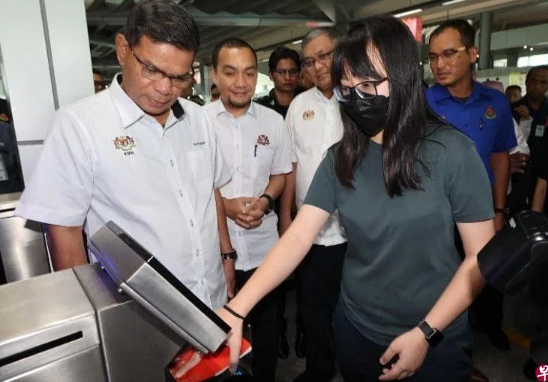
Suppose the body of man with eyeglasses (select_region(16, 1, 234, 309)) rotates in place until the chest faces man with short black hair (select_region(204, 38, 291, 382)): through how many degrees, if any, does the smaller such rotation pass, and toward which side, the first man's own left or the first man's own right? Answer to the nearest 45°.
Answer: approximately 90° to the first man's own left

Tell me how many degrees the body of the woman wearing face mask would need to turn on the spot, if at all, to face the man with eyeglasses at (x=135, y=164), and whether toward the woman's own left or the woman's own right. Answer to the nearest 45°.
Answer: approximately 45° to the woman's own right

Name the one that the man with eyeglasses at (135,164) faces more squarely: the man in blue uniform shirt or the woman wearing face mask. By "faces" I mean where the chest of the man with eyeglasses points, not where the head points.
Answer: the woman wearing face mask

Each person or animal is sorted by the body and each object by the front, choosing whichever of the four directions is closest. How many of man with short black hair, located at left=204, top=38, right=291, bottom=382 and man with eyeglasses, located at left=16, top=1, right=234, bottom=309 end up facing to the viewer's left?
0

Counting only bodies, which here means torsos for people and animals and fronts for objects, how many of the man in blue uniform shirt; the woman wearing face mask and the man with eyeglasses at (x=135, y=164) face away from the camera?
0

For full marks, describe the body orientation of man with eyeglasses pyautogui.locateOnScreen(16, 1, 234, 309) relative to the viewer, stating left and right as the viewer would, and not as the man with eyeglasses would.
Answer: facing the viewer and to the right of the viewer

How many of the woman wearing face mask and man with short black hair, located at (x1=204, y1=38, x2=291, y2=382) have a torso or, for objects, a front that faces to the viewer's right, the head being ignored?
0

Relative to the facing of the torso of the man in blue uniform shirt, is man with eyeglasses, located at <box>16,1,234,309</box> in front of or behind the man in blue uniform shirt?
in front

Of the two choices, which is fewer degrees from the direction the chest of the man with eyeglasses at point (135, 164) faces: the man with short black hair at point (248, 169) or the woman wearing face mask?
the woman wearing face mask

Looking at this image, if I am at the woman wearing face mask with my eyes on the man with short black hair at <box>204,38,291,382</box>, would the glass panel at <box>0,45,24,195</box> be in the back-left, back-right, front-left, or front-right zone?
front-left

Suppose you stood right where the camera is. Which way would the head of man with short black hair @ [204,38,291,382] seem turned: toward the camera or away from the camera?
toward the camera

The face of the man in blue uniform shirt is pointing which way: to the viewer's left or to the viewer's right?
to the viewer's left

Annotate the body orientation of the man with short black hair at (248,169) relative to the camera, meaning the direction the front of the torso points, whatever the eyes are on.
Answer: toward the camera

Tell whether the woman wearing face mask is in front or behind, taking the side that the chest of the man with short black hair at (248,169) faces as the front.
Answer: in front

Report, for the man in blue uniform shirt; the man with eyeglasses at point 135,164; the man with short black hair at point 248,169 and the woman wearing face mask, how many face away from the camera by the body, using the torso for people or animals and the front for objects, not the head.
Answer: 0

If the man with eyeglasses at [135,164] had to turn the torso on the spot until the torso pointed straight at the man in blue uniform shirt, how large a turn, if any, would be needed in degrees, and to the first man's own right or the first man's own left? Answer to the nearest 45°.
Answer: approximately 45° to the first man's own left
